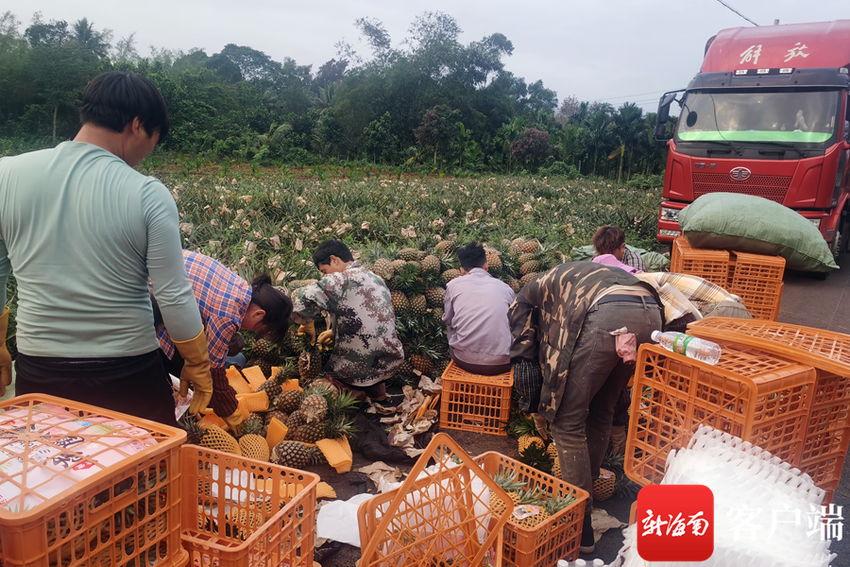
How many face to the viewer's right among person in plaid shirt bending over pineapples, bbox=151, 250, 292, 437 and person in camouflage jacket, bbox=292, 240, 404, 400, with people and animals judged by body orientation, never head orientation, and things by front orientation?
1

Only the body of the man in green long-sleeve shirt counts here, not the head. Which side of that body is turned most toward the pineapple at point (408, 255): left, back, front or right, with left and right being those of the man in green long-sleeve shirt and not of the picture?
front

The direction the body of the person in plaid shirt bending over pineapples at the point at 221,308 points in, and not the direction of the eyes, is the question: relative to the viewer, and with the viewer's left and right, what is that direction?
facing to the right of the viewer

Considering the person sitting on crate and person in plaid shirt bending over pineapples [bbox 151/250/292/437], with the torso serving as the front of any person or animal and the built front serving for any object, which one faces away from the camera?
the person sitting on crate

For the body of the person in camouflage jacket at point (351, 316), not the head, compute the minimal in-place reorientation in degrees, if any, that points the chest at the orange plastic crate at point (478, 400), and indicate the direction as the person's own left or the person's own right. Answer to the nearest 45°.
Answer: approximately 135° to the person's own right

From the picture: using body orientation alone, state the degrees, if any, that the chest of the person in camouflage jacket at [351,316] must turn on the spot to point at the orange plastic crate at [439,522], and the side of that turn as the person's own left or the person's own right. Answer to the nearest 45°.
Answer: approximately 135° to the person's own left

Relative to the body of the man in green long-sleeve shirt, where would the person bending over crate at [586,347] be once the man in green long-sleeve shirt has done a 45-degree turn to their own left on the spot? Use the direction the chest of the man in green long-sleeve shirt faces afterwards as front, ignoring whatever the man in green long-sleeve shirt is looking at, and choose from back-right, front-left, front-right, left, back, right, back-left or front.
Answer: right

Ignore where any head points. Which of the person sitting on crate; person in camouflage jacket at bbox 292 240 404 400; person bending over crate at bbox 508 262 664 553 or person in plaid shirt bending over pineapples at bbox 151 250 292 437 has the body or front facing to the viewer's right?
person in plaid shirt bending over pineapples at bbox 151 250 292 437

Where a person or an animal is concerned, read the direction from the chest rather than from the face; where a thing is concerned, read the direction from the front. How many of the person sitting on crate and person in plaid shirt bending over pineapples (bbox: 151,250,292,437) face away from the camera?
1

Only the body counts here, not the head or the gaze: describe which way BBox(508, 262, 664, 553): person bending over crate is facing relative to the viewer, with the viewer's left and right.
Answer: facing away from the viewer and to the left of the viewer

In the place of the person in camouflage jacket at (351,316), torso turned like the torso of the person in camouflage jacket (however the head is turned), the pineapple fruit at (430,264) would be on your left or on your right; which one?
on your right

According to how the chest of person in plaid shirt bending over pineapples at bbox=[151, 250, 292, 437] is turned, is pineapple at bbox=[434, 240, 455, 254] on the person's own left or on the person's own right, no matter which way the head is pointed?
on the person's own left

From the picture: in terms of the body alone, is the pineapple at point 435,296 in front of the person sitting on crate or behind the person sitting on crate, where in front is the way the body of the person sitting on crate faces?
in front

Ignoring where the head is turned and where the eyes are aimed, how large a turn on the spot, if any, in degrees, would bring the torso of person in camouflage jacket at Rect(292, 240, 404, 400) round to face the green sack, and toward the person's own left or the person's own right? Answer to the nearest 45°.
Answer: approximately 135° to the person's own right

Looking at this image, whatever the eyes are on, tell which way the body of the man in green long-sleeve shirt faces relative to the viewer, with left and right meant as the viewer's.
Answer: facing away from the viewer and to the right of the viewer

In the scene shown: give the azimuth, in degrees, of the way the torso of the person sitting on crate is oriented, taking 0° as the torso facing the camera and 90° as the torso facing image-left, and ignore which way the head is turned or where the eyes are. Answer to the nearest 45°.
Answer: approximately 180°

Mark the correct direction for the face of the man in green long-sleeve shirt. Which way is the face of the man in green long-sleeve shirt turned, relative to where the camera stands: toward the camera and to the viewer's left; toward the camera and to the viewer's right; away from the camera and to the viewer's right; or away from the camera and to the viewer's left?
away from the camera and to the viewer's right
